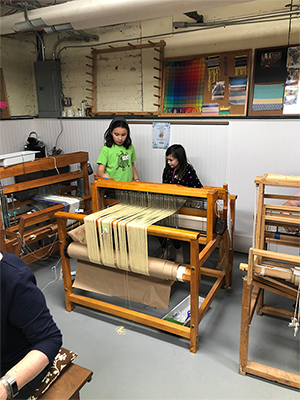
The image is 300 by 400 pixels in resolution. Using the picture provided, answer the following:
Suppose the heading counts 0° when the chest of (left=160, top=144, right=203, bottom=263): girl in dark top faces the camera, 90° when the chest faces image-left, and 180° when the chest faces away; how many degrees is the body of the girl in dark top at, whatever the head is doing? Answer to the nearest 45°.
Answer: approximately 45°

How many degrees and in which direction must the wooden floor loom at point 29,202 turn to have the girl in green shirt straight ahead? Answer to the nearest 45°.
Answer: approximately 45° to its left

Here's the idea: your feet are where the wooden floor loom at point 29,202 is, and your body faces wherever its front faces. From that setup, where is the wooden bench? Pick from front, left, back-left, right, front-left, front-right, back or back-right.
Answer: front-right

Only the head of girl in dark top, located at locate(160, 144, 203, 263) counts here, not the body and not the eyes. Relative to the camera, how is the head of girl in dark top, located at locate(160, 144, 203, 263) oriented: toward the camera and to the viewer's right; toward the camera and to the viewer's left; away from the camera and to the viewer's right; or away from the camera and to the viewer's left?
toward the camera and to the viewer's left

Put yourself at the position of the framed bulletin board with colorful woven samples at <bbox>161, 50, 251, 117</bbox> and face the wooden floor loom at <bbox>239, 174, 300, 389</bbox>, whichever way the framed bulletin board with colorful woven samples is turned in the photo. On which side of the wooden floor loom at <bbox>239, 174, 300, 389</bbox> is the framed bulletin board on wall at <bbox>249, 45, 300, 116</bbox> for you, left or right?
left

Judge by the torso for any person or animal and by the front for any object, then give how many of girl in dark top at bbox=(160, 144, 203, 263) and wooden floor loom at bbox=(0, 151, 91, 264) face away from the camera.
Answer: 0

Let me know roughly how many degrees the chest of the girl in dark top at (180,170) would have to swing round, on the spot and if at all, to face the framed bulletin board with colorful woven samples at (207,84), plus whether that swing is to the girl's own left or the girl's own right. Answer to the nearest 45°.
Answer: approximately 135° to the girl's own right

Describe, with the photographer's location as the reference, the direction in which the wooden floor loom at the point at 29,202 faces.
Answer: facing the viewer and to the right of the viewer

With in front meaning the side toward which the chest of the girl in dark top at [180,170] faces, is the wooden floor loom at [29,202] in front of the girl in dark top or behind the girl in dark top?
in front

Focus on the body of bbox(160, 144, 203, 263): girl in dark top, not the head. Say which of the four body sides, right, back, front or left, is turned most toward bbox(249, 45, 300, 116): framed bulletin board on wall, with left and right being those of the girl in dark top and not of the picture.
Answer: back

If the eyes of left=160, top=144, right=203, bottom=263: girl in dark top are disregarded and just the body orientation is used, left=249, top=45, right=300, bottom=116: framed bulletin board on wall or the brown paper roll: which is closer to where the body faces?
the brown paper roll
